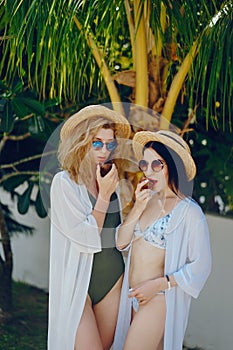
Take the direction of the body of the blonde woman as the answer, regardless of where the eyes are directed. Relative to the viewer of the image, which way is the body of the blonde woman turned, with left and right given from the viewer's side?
facing the viewer and to the right of the viewer
